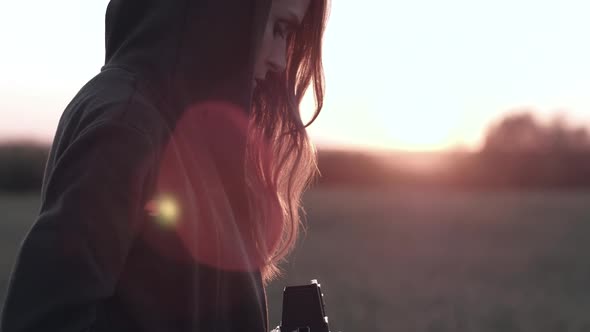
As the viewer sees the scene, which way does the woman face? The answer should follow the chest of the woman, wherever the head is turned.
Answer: to the viewer's right

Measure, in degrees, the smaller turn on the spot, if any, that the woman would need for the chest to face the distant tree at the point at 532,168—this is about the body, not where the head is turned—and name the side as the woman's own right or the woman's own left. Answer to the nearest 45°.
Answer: approximately 45° to the woman's own left
